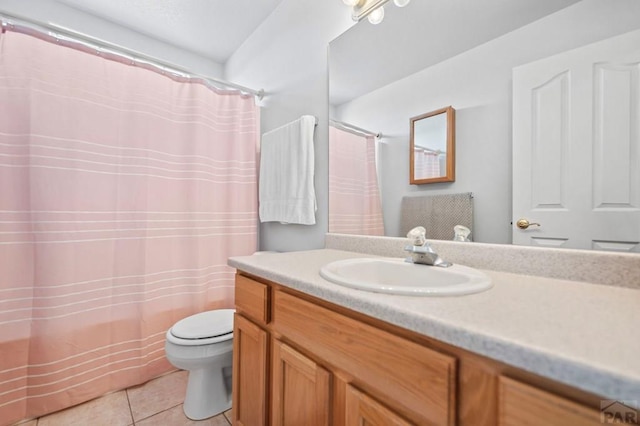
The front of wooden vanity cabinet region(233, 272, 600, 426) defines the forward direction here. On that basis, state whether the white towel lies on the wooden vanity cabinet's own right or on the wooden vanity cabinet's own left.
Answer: on the wooden vanity cabinet's own right

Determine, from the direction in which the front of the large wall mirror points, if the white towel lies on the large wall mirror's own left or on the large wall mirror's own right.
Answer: on the large wall mirror's own right

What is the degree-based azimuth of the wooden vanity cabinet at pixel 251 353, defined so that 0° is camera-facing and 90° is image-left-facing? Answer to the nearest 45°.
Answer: approximately 45°

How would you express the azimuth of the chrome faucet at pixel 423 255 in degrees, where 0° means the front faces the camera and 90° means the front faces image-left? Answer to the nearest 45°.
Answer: approximately 45°
